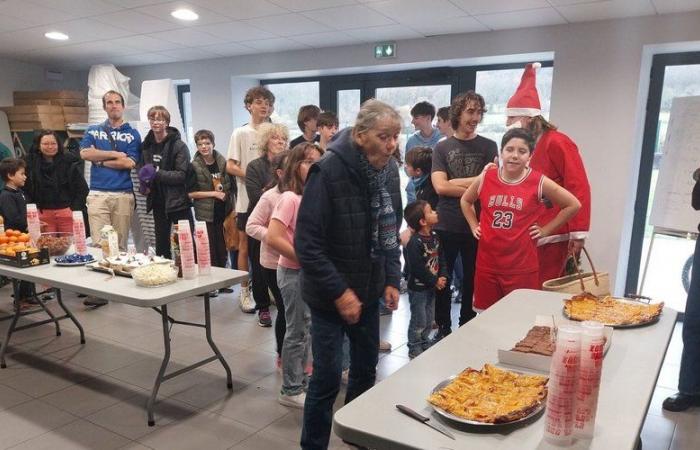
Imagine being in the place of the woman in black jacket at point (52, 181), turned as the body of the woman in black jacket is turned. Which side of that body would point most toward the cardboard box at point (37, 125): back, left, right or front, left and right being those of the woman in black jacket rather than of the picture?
back

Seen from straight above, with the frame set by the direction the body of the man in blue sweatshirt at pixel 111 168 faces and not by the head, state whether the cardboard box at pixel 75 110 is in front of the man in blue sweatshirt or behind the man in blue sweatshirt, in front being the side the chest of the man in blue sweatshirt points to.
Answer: behind

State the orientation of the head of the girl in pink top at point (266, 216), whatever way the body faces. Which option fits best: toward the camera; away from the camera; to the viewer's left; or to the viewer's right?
to the viewer's right

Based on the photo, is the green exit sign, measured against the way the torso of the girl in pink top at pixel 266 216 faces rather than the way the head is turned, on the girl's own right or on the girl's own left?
on the girl's own left

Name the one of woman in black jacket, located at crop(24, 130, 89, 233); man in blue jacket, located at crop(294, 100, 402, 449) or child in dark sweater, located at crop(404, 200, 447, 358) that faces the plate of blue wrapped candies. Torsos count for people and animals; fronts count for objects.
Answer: the woman in black jacket

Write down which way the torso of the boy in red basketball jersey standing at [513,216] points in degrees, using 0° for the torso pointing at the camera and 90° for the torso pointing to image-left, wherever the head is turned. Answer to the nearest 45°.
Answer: approximately 0°

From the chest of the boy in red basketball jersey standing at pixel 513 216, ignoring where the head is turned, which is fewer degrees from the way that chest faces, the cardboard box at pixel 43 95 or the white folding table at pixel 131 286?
the white folding table

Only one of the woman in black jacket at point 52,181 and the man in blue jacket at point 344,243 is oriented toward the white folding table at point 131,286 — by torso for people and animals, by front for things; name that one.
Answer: the woman in black jacket

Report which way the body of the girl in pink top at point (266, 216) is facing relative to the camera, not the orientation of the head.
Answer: to the viewer's right
